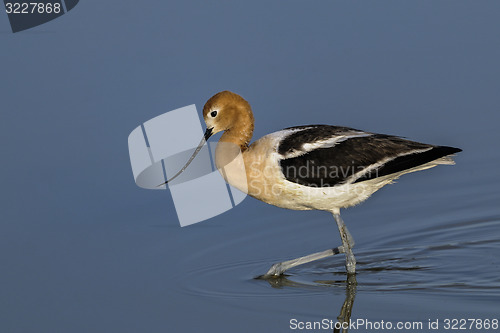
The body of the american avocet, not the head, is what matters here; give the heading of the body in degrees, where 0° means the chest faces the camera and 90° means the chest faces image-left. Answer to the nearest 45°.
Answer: approximately 90°
